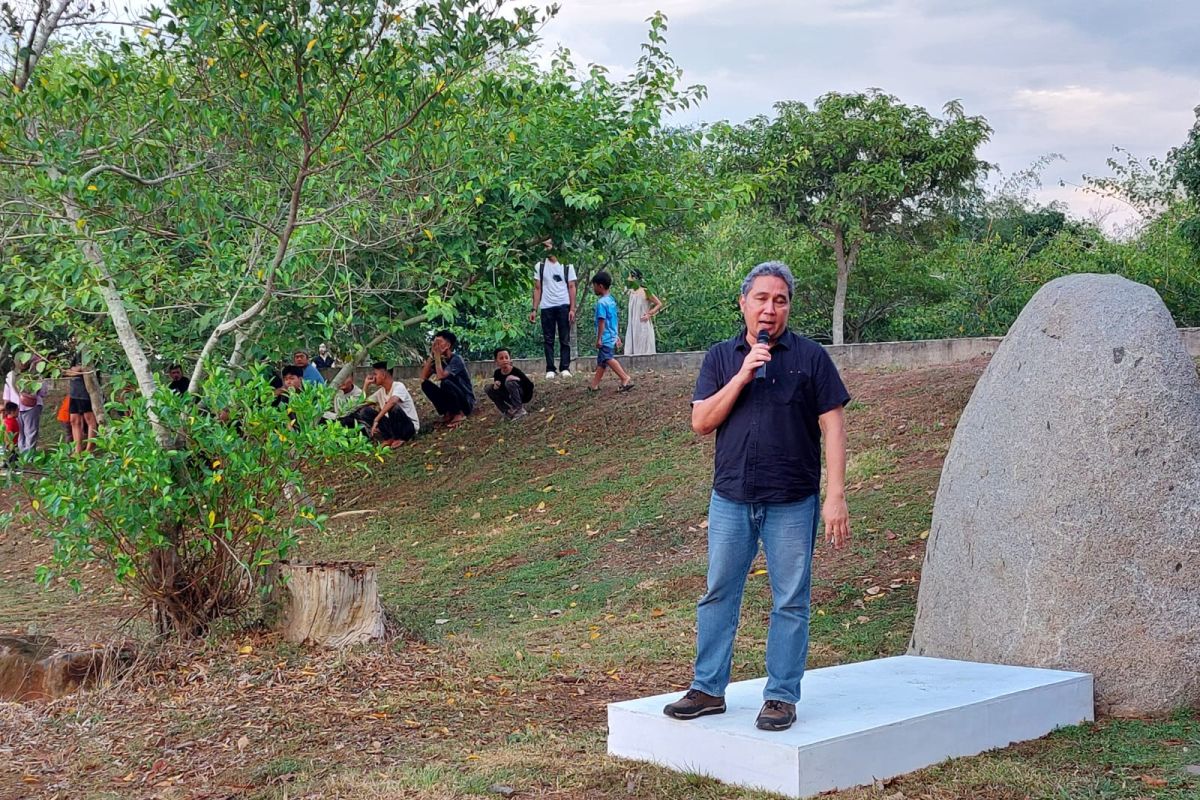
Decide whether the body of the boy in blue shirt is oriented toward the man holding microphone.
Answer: no

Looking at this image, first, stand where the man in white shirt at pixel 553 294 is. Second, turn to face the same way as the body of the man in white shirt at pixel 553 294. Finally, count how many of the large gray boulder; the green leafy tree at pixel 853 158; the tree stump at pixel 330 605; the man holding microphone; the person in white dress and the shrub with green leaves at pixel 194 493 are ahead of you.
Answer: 4

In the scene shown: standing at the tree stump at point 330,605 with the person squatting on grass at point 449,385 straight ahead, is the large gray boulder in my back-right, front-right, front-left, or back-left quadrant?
back-right

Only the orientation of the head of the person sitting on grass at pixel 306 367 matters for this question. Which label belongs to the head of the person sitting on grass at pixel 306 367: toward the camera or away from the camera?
toward the camera

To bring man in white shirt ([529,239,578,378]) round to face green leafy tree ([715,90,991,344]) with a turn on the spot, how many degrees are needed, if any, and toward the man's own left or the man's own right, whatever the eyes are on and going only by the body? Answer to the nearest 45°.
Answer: approximately 135° to the man's own left

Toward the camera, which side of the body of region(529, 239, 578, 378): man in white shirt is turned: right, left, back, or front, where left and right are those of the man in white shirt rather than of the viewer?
front

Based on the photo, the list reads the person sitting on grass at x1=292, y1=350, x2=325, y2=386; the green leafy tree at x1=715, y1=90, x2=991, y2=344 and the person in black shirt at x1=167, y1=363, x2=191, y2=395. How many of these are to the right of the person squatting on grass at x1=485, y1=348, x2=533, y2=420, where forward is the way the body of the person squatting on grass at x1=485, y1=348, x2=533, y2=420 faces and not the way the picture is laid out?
2

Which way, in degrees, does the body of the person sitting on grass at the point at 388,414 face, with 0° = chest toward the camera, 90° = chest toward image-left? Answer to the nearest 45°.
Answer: approximately 45°

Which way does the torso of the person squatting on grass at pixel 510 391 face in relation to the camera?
toward the camera

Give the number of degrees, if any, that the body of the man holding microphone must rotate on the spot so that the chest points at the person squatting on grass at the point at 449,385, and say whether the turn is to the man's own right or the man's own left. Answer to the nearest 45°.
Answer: approximately 180°

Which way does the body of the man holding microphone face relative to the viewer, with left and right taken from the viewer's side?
facing the viewer

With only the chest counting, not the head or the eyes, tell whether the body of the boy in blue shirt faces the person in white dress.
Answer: no

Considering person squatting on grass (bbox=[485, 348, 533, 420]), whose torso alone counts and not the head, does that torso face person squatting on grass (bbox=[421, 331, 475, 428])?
no

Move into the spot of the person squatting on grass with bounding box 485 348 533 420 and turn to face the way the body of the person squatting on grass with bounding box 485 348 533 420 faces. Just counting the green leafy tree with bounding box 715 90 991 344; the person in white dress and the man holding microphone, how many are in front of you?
1

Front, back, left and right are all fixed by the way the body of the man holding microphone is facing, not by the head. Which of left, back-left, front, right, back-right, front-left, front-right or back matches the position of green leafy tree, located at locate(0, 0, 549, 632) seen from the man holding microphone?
back-right

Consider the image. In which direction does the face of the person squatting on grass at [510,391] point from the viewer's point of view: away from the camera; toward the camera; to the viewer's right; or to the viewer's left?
toward the camera

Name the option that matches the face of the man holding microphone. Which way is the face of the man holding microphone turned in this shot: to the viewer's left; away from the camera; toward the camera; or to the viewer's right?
toward the camera

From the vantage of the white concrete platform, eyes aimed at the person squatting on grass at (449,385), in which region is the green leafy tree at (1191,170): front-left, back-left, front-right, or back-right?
front-right

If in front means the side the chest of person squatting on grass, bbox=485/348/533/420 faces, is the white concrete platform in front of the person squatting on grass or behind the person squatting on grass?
in front
